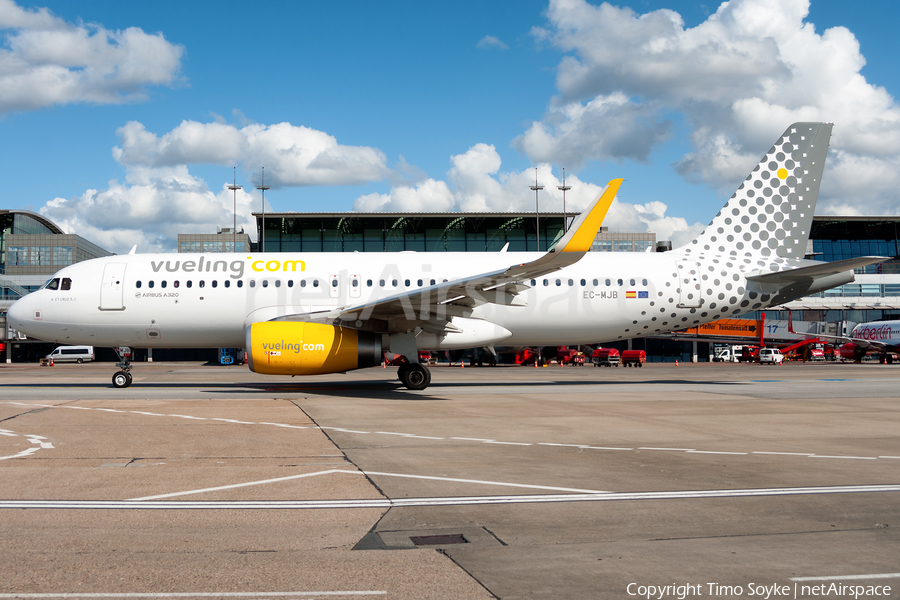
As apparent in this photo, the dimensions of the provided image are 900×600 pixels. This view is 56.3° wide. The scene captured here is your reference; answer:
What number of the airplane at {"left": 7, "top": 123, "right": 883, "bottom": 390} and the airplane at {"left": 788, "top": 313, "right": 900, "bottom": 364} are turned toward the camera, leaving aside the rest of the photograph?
0

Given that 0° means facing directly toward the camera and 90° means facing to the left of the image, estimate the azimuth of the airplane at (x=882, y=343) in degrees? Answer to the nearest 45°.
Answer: approximately 135°

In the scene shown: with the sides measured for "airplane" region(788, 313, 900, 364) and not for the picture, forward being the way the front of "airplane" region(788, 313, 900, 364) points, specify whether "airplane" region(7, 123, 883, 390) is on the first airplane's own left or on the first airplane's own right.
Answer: on the first airplane's own left

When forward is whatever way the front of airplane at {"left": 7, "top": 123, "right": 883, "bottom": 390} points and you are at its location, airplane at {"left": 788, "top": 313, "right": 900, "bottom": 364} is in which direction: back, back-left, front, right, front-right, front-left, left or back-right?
back-right

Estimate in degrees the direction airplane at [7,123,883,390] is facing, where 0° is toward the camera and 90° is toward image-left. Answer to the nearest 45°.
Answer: approximately 90°
